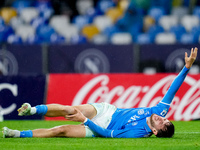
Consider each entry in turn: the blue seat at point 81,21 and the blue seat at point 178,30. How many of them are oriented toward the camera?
2

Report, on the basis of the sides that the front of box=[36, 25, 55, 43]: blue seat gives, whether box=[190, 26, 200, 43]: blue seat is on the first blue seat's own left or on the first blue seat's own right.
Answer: on the first blue seat's own left

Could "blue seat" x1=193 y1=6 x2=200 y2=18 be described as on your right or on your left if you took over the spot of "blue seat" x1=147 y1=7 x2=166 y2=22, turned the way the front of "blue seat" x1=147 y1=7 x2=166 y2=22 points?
on your left

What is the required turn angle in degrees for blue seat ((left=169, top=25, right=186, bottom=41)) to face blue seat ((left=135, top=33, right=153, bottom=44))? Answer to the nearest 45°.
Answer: approximately 45° to its right

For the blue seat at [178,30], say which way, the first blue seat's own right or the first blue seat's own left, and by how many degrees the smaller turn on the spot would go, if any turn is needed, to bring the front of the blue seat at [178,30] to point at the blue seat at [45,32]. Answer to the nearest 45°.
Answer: approximately 90° to the first blue seat's own right

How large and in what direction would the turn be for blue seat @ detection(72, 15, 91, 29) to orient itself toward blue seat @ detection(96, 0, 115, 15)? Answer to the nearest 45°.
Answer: approximately 135° to its left
